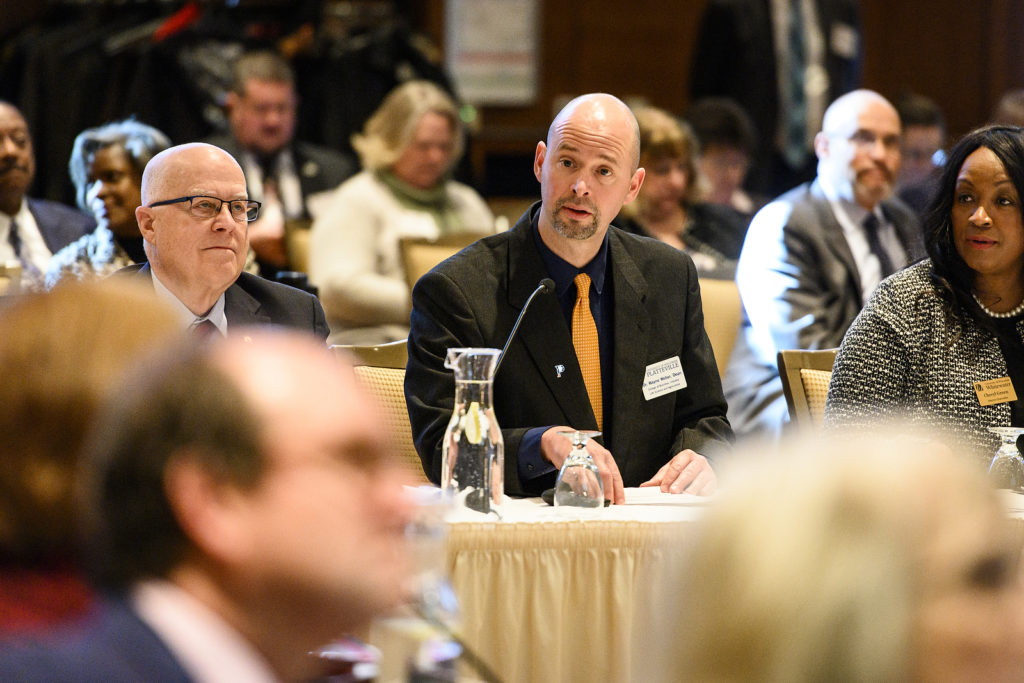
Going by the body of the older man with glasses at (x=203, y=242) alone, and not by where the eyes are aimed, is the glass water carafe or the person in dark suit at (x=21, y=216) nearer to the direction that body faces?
the glass water carafe

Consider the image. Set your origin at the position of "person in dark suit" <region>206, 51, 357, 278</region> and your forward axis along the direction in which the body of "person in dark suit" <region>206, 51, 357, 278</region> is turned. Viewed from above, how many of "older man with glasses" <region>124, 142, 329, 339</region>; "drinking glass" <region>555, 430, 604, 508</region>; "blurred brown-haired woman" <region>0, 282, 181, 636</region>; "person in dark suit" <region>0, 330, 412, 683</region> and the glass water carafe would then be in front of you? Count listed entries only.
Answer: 5

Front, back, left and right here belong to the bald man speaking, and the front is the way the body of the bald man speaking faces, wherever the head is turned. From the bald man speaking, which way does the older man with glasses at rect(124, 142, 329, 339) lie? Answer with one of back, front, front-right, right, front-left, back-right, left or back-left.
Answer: right

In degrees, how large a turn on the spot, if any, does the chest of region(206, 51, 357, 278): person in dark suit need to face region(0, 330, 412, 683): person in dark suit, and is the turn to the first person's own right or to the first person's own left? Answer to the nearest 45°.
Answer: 0° — they already face them

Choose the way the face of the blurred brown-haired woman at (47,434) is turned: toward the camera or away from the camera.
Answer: away from the camera
